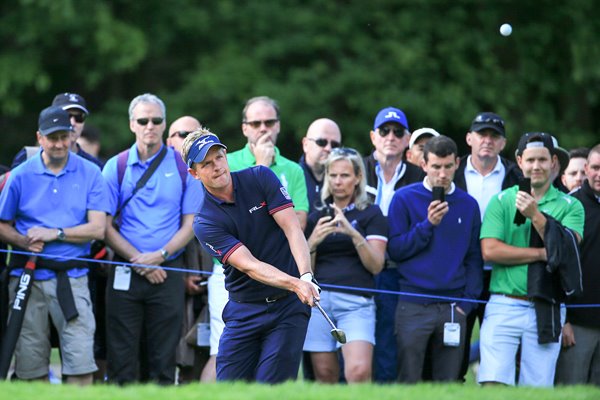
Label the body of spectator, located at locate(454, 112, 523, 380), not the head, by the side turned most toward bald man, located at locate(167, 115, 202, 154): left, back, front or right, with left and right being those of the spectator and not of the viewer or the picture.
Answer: right

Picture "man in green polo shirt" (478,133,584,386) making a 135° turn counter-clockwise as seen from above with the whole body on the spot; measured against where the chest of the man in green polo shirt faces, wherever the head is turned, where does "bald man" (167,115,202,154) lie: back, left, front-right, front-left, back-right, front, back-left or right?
back-left

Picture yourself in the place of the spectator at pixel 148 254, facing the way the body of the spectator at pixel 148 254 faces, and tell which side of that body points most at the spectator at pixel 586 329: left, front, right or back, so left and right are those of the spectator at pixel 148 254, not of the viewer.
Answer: left

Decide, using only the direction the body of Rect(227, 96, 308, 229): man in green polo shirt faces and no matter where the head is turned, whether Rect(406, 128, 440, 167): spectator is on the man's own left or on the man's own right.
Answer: on the man's own left

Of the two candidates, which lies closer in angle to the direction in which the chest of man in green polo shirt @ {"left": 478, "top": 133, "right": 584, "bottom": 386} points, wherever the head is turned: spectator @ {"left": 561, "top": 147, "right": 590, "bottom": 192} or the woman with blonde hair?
the woman with blonde hair

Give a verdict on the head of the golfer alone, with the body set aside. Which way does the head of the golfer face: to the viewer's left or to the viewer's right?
to the viewer's right

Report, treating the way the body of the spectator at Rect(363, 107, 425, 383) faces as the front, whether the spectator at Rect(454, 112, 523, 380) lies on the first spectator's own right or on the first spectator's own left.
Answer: on the first spectator's own left
